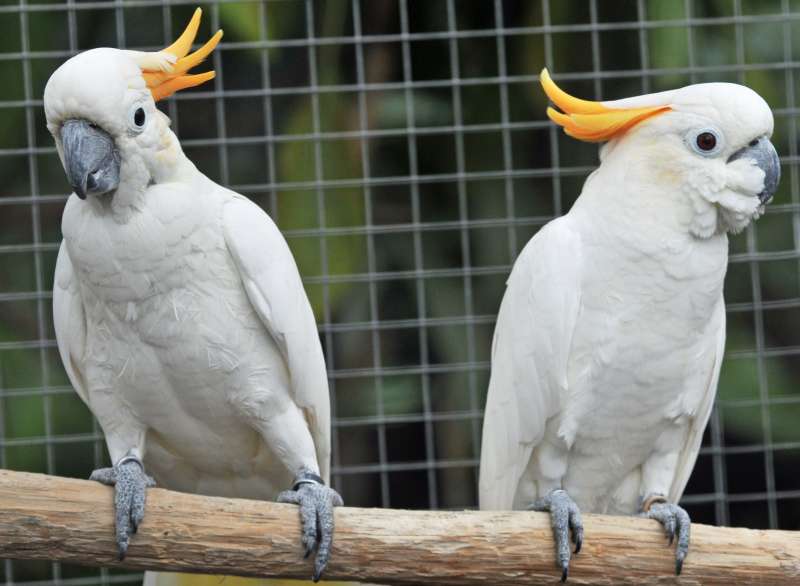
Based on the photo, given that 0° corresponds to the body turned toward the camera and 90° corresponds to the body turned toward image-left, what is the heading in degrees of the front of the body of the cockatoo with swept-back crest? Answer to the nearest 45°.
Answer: approximately 315°

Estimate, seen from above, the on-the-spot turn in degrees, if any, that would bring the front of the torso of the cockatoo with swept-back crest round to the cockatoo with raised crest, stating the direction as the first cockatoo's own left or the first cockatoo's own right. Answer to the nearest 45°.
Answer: approximately 135° to the first cockatoo's own right
